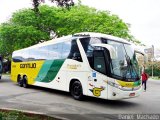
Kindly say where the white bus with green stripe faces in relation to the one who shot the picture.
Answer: facing the viewer and to the right of the viewer

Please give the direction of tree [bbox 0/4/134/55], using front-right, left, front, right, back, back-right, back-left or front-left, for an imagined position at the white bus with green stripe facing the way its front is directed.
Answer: back-left
